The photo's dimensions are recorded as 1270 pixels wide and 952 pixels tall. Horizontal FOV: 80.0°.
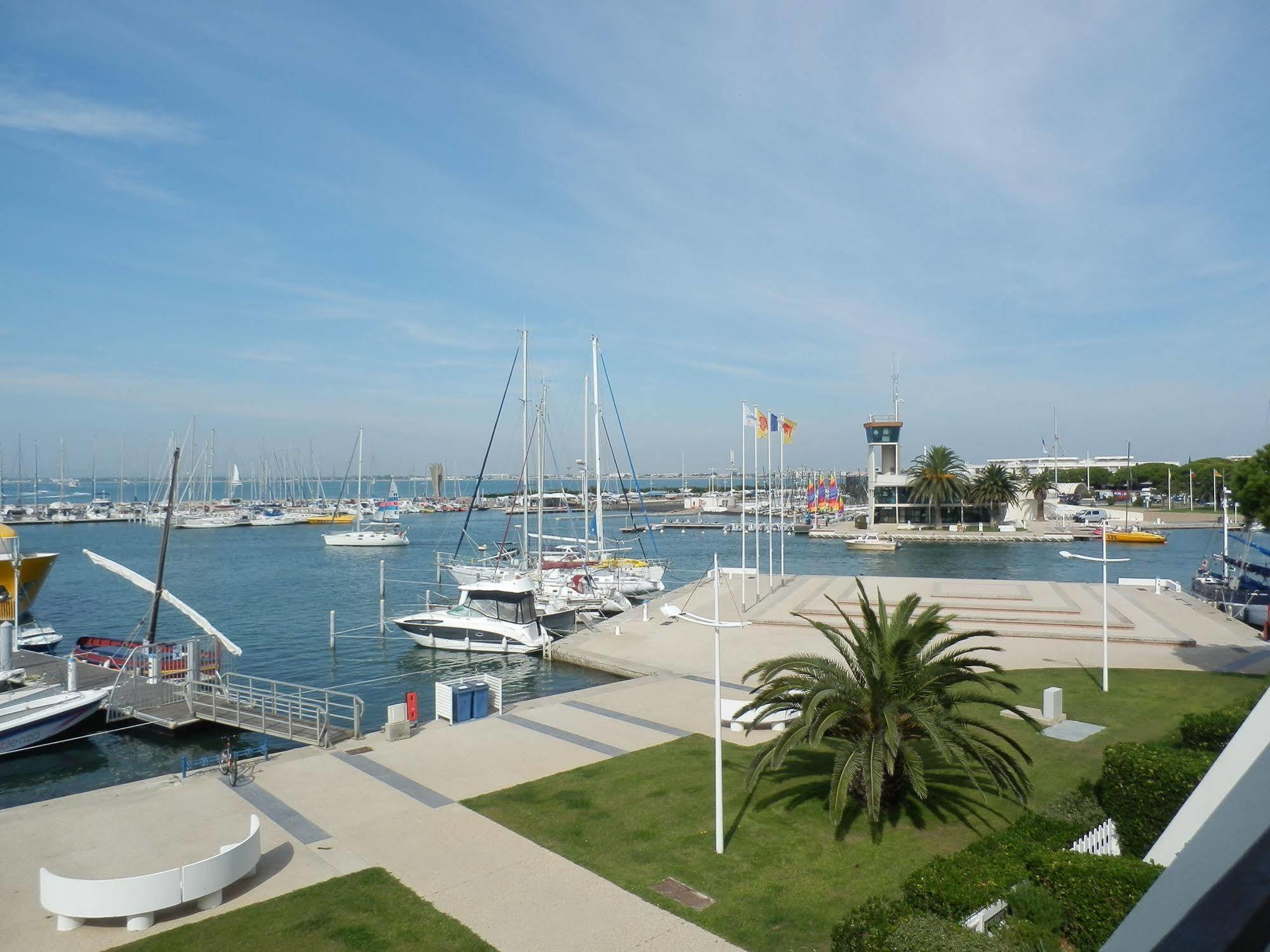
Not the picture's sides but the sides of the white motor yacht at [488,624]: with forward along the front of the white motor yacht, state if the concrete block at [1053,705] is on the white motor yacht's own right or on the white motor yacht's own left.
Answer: on the white motor yacht's own left

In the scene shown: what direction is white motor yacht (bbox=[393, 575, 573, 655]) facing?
to the viewer's left

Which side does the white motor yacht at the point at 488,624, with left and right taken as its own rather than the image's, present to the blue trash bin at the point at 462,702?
left

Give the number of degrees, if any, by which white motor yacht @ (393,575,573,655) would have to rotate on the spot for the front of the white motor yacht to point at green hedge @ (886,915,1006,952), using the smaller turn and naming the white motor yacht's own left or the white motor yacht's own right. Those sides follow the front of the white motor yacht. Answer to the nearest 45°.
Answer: approximately 90° to the white motor yacht's own left

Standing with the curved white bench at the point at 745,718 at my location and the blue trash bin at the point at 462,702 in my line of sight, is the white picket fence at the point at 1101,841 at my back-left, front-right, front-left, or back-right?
back-left

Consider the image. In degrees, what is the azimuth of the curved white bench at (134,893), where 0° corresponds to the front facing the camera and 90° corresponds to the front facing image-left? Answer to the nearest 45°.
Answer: approximately 135°
